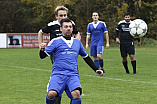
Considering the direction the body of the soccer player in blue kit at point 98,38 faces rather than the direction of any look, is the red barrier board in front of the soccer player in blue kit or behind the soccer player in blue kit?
behind

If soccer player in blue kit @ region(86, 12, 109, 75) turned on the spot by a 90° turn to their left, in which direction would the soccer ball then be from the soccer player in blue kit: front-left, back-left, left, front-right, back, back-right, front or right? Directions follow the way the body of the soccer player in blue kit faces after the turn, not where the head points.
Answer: front

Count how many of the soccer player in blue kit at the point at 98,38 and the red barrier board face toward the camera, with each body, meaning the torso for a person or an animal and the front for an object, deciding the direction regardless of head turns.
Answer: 2

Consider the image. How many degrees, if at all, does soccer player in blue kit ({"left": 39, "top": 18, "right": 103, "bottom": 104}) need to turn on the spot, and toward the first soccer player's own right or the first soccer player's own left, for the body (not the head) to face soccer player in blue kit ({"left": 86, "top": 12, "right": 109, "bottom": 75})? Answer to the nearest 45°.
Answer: approximately 180°

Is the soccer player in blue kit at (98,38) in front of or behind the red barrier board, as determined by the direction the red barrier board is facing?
in front

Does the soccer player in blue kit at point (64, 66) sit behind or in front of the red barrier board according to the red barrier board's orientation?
in front

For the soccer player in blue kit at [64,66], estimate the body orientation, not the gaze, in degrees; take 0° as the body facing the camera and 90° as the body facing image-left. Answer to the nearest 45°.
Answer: approximately 0°
